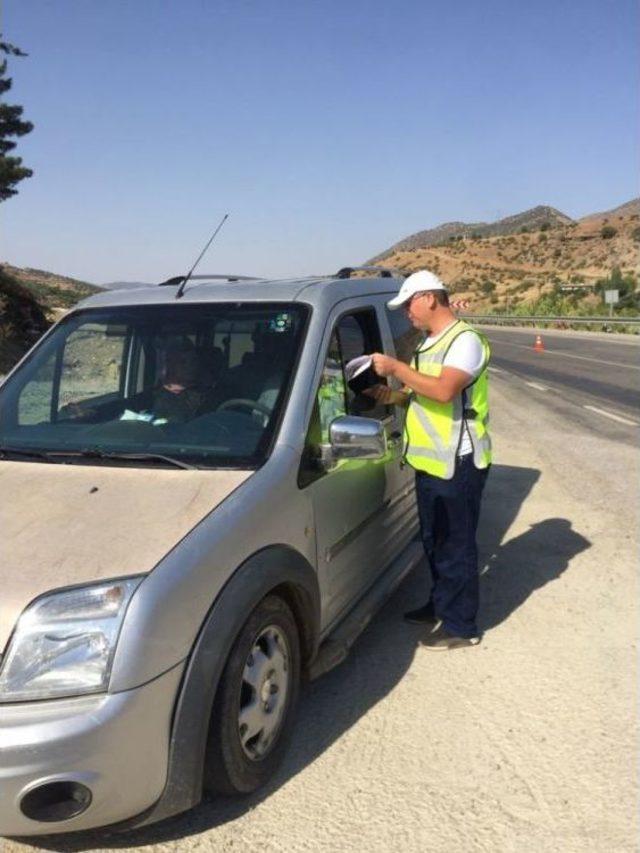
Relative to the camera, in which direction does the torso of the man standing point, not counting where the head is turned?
to the viewer's left

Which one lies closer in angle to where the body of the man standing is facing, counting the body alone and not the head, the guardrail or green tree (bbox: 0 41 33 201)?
the green tree

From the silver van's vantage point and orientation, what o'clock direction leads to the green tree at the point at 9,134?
The green tree is roughly at 4 o'clock from the silver van.

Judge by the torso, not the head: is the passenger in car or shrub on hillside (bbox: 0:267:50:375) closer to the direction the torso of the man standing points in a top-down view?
the passenger in car

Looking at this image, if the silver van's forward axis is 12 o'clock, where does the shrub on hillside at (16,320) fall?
The shrub on hillside is roughly at 4 o'clock from the silver van.
